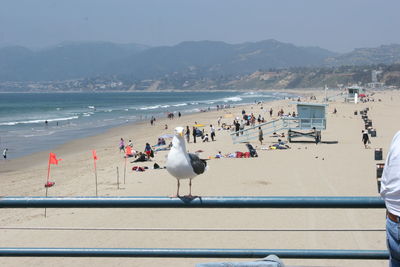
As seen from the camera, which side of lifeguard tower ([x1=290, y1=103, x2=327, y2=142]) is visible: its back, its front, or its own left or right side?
left

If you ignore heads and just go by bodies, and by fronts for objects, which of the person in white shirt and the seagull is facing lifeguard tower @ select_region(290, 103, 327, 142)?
the person in white shirt

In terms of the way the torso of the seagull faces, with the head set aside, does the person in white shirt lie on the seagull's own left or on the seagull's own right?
on the seagull's own left

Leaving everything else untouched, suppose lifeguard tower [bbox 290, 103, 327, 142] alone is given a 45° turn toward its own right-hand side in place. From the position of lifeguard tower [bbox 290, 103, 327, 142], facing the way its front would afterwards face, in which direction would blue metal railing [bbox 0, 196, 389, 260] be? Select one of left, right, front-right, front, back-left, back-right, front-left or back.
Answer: back-left

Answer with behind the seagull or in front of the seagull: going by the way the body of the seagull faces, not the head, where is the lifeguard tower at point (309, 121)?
behind

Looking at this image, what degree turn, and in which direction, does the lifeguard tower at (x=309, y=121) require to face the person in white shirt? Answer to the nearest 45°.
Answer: approximately 90° to its left
